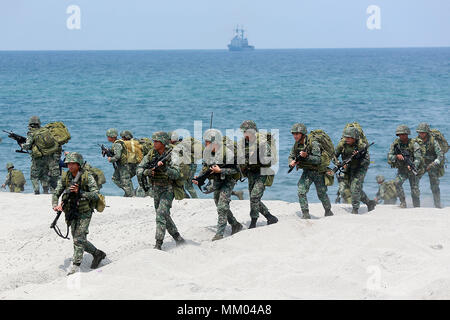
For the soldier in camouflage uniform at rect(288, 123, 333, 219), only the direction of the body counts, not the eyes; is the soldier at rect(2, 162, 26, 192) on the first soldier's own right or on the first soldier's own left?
on the first soldier's own right

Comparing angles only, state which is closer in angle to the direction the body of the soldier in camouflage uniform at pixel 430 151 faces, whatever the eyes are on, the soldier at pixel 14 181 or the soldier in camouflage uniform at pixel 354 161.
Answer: the soldier in camouflage uniform

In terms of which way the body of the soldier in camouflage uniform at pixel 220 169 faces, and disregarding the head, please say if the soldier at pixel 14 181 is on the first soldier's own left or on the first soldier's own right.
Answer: on the first soldier's own right
